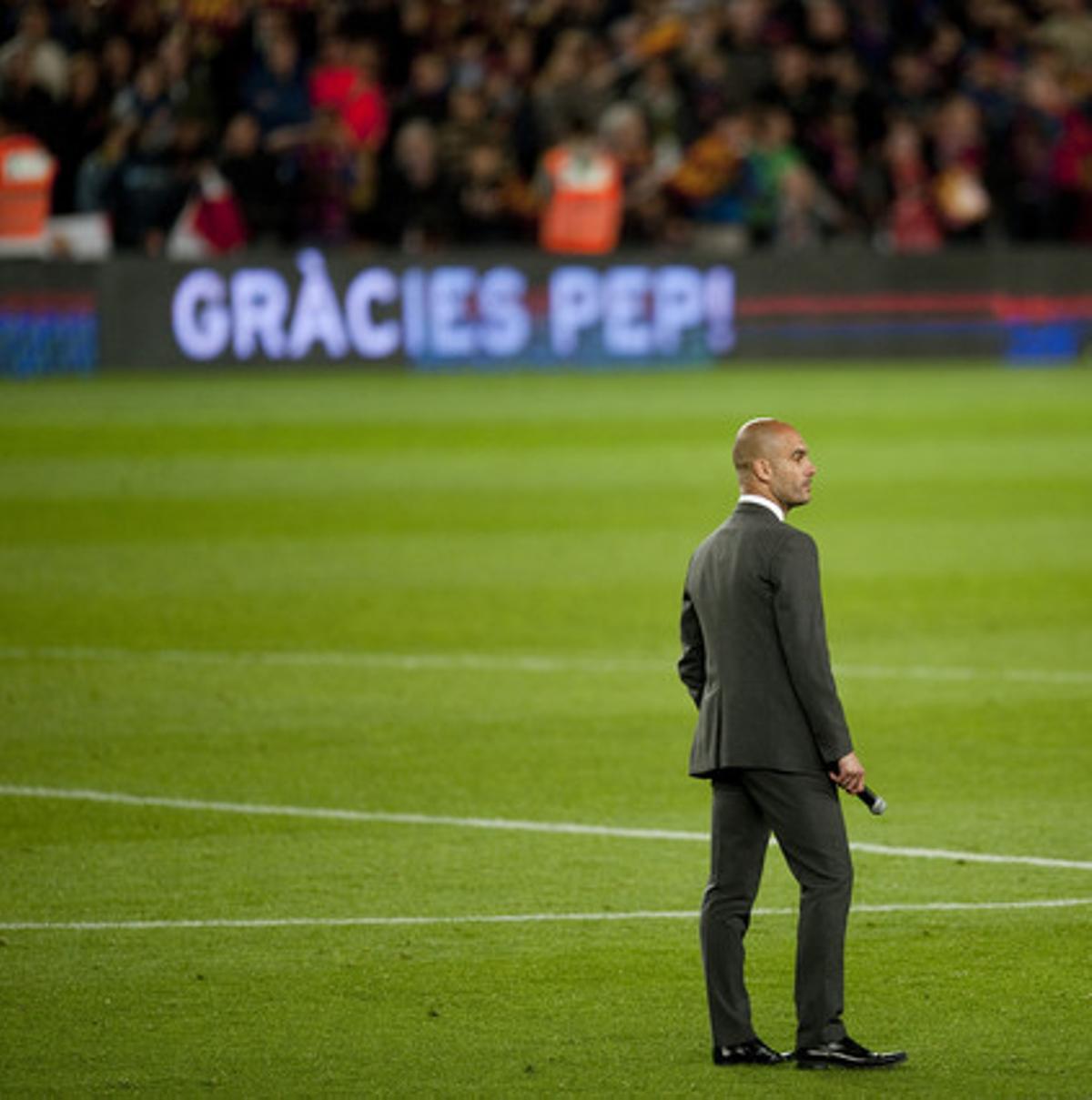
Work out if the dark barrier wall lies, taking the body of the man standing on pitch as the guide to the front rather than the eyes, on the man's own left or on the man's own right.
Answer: on the man's own left

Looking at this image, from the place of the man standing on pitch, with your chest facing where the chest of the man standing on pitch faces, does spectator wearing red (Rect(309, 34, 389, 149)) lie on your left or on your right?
on your left

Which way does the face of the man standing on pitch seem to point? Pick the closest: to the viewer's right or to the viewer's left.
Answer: to the viewer's right

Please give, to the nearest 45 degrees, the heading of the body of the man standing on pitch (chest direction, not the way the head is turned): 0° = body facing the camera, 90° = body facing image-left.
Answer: approximately 225°
